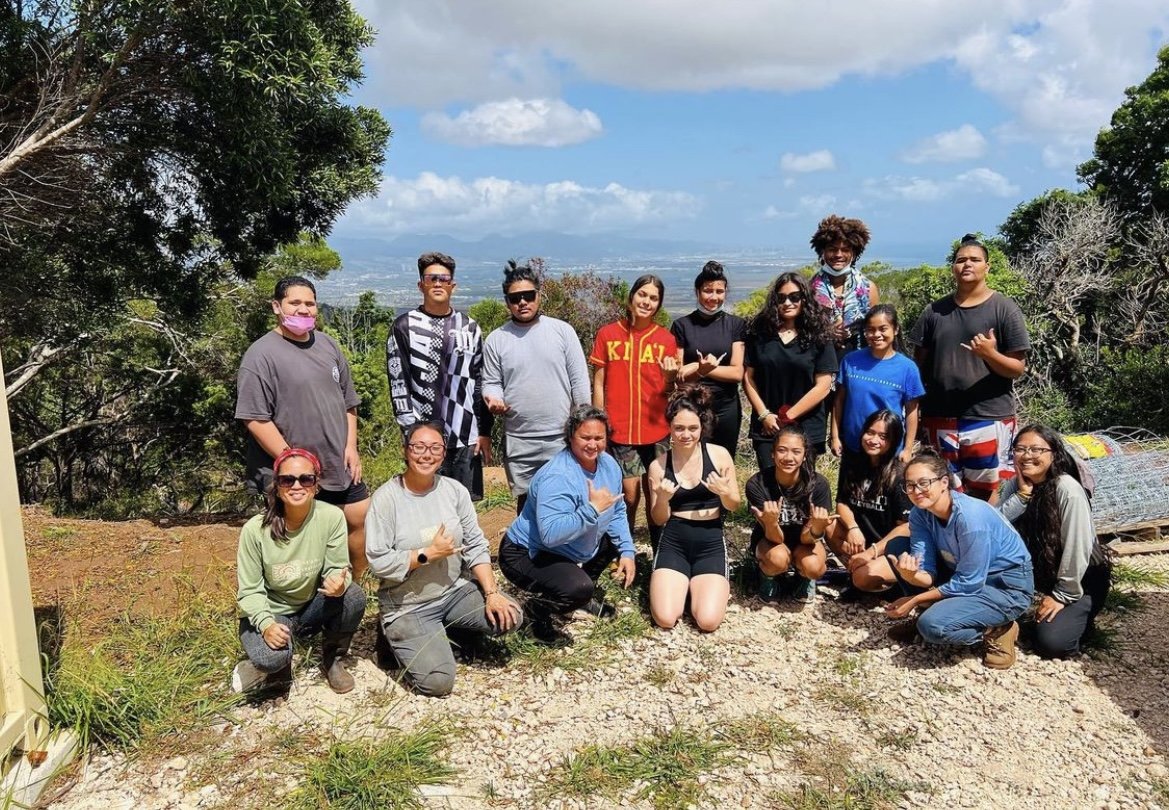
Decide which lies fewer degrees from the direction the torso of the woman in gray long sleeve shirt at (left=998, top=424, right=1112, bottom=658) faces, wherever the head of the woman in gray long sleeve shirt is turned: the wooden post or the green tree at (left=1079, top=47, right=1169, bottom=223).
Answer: the wooden post

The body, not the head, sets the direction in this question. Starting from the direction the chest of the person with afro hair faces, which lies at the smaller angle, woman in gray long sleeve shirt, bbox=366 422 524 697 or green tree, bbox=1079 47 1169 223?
the woman in gray long sleeve shirt

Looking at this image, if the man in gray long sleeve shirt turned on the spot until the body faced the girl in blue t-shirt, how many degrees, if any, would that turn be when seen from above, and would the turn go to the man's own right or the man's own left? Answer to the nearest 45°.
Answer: approximately 90° to the man's own left

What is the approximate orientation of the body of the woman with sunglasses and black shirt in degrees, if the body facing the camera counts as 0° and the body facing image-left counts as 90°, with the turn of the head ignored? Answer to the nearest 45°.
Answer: approximately 0°

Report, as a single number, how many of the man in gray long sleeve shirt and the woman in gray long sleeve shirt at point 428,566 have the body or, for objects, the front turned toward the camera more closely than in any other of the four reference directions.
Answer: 2
